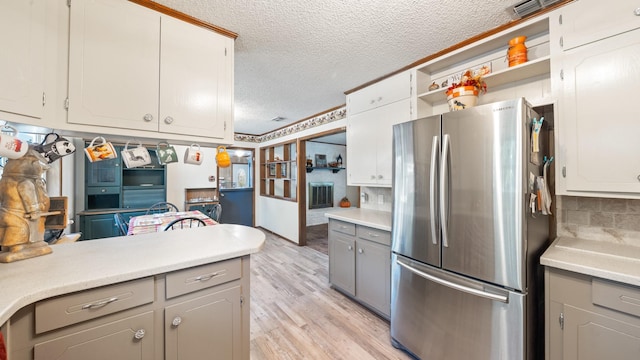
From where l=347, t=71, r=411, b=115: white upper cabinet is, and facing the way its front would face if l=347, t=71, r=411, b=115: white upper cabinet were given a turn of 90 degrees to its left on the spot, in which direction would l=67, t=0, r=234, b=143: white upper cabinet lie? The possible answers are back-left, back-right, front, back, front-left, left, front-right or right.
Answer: right

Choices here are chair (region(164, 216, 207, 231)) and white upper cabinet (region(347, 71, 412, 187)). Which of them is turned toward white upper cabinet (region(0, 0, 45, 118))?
white upper cabinet (region(347, 71, 412, 187))

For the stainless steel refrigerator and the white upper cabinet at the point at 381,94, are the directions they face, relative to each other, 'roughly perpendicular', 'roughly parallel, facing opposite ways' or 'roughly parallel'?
roughly parallel

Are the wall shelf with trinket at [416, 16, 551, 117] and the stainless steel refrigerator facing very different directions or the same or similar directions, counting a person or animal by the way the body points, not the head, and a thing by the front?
same or similar directions

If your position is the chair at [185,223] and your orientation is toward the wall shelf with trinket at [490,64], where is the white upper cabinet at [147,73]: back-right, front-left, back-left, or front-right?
front-right

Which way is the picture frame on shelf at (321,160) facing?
toward the camera

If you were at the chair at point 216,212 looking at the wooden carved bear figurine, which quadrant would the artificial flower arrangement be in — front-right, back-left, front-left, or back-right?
front-left

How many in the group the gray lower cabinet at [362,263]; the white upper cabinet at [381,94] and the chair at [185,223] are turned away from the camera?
1

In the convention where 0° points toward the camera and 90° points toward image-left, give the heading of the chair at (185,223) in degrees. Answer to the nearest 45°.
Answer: approximately 180°

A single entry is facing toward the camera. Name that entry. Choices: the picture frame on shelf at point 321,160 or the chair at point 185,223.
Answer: the picture frame on shelf

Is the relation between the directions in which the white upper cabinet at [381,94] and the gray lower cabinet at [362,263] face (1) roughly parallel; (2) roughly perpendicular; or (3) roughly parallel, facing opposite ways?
roughly parallel

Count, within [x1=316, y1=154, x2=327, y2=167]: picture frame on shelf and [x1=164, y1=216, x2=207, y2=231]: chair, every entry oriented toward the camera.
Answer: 1

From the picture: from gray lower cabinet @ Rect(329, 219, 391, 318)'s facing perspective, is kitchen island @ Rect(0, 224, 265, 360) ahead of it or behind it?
ahead

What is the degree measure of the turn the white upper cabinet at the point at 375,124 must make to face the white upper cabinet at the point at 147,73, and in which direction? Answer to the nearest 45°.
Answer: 0° — it already faces it

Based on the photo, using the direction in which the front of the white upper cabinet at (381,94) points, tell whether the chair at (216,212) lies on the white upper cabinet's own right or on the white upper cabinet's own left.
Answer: on the white upper cabinet's own right

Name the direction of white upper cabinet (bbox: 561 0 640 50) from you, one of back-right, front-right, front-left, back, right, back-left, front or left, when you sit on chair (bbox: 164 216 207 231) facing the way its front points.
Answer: back-right

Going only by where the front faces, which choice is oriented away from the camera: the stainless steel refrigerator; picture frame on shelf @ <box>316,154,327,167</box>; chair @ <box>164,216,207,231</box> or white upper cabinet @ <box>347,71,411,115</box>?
the chair

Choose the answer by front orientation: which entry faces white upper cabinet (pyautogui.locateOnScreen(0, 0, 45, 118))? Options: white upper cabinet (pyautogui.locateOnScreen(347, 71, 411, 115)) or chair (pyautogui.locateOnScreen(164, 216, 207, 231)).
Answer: white upper cabinet (pyautogui.locateOnScreen(347, 71, 411, 115))

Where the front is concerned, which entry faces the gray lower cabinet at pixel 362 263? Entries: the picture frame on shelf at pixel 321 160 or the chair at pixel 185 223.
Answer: the picture frame on shelf

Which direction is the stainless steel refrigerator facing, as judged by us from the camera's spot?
facing the viewer and to the left of the viewer

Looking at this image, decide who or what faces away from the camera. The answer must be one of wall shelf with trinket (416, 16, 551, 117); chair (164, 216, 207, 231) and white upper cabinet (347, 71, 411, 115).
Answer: the chair

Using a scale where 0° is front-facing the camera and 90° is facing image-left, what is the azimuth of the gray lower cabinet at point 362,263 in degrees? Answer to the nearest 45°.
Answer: approximately 45°
